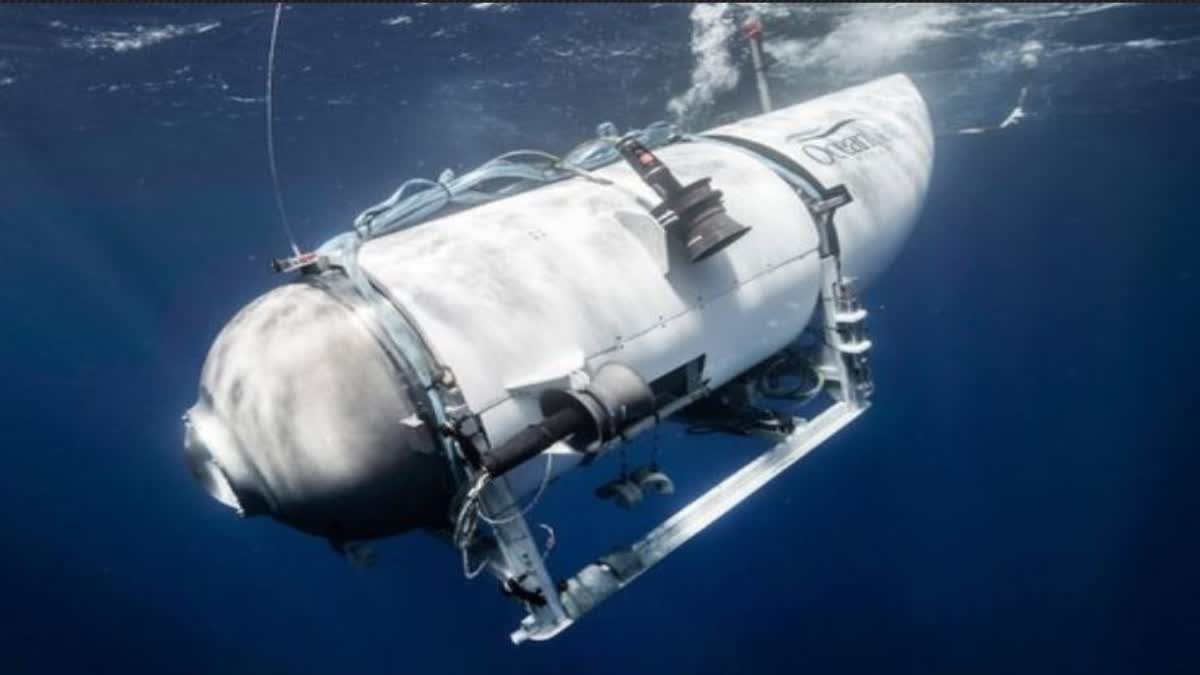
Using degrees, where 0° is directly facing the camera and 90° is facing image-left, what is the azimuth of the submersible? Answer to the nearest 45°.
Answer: approximately 45°
